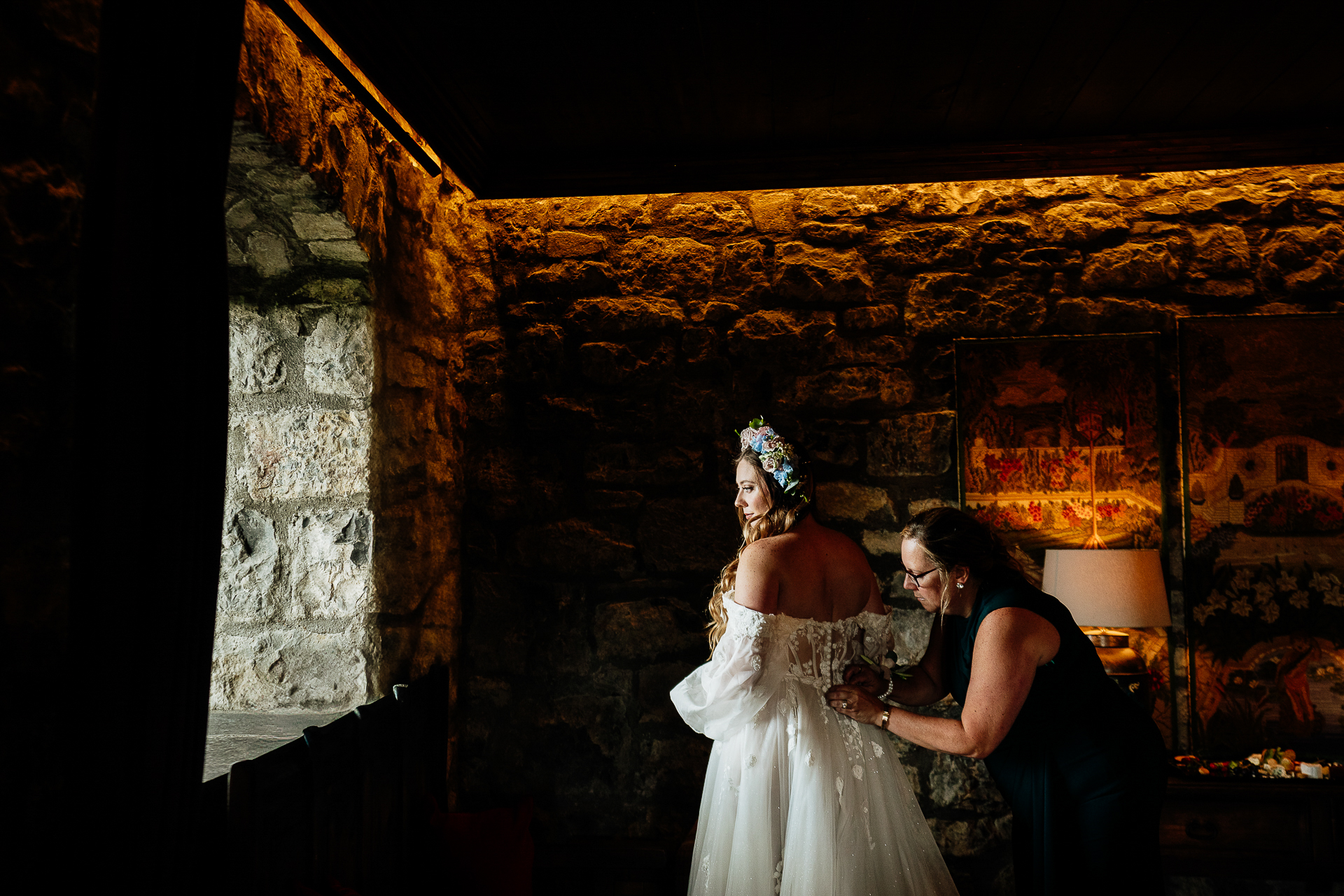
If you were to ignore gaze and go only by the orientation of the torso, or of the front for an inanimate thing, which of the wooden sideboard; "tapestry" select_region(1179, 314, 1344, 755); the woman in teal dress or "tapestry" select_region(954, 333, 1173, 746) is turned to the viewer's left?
the woman in teal dress

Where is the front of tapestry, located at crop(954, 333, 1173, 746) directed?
toward the camera

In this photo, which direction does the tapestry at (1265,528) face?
toward the camera

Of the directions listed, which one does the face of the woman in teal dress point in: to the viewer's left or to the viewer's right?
to the viewer's left

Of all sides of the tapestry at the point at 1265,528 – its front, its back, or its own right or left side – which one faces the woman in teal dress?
front

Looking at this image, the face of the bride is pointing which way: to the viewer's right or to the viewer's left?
to the viewer's left

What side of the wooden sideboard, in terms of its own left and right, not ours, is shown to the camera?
front

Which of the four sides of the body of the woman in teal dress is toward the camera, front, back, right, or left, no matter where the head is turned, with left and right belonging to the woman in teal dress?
left

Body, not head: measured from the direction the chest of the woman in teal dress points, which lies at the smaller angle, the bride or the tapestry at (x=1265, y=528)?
the bride

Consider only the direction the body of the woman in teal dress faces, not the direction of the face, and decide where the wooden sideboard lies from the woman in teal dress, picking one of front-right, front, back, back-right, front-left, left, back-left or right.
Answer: back-right

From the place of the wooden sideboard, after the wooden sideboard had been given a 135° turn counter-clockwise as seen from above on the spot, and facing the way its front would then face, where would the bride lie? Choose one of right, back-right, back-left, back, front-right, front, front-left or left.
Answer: back

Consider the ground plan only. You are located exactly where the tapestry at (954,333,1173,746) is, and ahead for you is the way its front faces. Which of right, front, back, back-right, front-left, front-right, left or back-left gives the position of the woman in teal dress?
front

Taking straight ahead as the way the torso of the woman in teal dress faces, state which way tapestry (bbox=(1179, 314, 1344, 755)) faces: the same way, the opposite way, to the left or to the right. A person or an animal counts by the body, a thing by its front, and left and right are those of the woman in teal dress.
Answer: to the left
